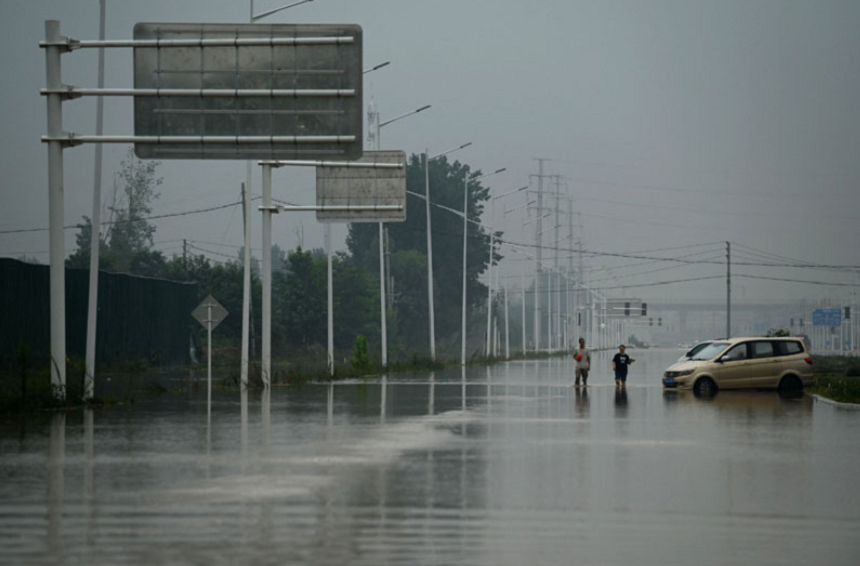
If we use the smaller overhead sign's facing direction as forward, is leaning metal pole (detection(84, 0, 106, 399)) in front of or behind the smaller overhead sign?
behind

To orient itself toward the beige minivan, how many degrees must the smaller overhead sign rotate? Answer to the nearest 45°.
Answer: approximately 135° to its right

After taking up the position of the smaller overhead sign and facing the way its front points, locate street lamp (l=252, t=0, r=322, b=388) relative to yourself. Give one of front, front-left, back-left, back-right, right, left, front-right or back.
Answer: back-left

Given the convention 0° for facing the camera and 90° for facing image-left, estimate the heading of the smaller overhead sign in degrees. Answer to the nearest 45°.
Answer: approximately 180°

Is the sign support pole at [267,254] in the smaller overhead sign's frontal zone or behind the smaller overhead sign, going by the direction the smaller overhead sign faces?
behind

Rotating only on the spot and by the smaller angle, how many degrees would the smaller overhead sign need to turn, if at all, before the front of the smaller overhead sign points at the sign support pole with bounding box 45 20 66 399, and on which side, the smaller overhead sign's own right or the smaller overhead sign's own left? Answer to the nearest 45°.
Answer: approximately 180°
